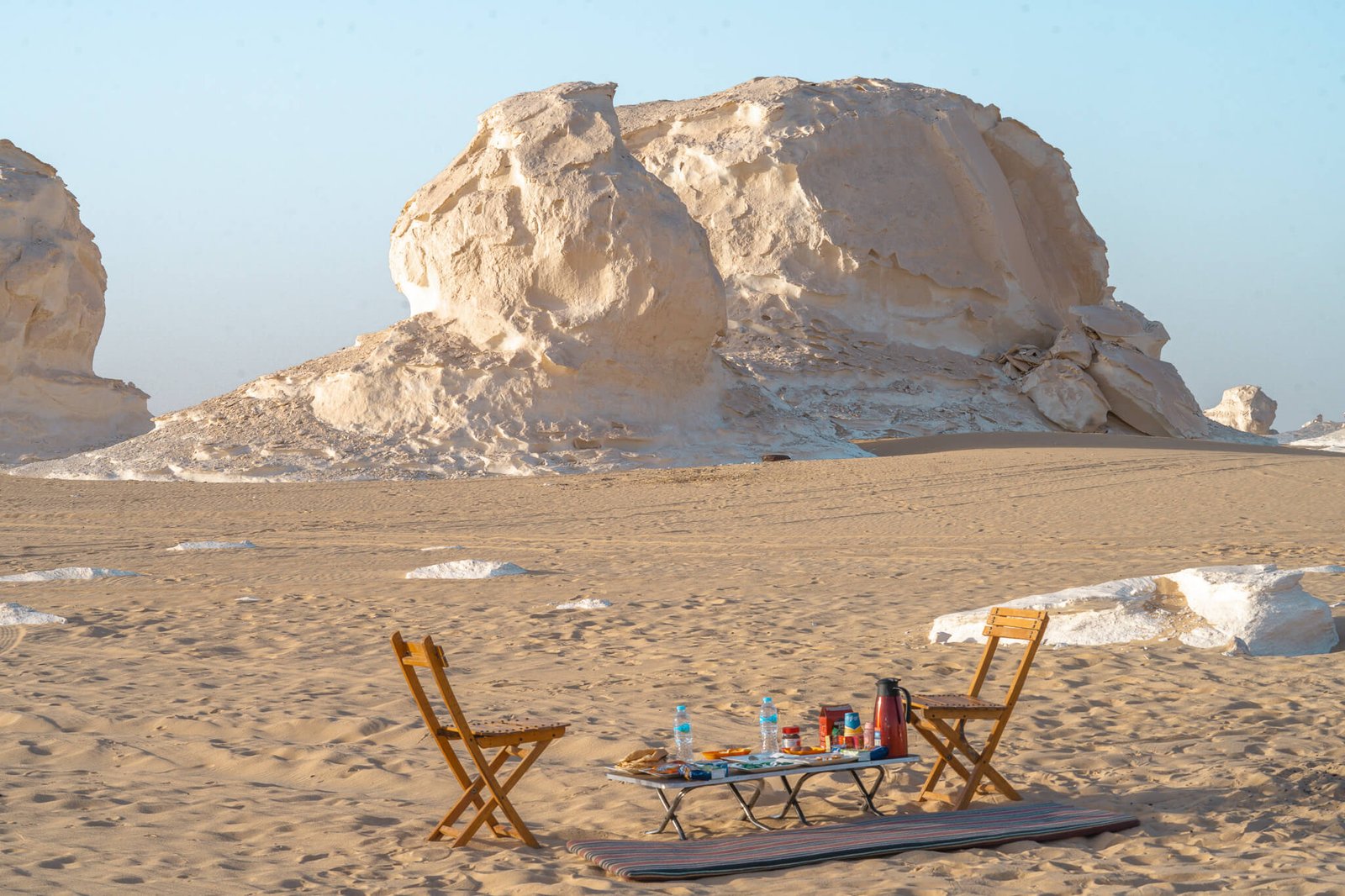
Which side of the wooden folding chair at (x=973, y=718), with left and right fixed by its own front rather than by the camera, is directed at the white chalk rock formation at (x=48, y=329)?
right

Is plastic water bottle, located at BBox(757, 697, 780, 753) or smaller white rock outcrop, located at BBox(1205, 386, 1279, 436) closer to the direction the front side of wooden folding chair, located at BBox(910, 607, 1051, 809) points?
the plastic water bottle

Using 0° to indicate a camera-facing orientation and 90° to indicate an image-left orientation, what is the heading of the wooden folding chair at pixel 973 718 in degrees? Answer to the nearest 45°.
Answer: approximately 45°

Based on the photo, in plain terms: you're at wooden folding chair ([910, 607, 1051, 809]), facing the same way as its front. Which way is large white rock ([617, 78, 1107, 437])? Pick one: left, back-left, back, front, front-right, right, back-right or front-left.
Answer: back-right

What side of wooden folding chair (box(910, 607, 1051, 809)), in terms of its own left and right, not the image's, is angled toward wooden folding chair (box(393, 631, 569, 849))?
front

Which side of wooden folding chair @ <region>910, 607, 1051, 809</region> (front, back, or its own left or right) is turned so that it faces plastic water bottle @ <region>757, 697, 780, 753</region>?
front

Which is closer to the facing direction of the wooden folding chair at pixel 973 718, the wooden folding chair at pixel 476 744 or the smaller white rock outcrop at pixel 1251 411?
the wooden folding chair

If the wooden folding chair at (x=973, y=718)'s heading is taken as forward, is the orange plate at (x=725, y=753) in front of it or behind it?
in front

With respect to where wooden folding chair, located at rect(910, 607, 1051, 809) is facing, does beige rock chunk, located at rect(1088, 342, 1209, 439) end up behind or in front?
behind

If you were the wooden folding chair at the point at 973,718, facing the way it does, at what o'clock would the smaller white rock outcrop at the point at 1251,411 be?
The smaller white rock outcrop is roughly at 5 o'clock from the wooden folding chair.

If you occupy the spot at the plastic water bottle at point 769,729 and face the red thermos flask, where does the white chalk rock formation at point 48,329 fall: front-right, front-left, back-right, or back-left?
back-left

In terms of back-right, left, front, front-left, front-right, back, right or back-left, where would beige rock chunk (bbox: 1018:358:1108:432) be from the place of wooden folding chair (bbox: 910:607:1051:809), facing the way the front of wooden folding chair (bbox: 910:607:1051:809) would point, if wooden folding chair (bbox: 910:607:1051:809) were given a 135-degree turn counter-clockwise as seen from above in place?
left

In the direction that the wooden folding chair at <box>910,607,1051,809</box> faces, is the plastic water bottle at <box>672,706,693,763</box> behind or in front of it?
in front

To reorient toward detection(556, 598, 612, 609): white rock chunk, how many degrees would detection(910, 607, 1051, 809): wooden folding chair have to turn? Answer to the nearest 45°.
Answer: approximately 90° to its right

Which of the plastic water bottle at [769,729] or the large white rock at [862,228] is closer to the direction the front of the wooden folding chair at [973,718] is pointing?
the plastic water bottle
